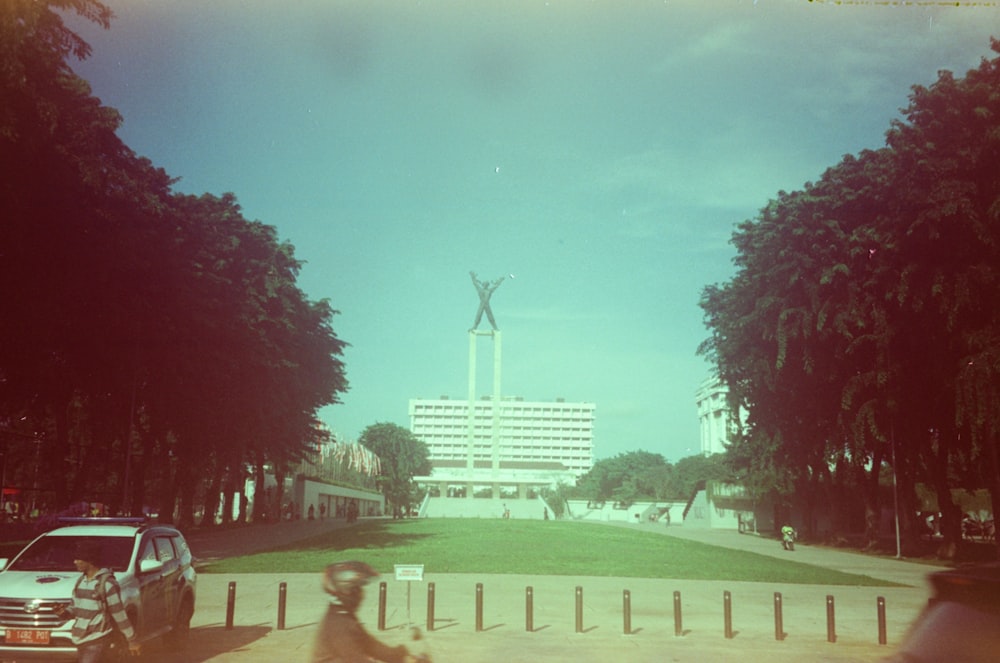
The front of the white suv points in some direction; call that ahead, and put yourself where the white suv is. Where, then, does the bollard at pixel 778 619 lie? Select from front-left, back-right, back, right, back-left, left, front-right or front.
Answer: back-left

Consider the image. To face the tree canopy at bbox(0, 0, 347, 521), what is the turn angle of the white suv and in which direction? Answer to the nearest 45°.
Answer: approximately 135° to its right

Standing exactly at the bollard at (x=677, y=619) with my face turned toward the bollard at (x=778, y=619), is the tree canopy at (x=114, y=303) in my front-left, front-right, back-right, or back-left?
back-left

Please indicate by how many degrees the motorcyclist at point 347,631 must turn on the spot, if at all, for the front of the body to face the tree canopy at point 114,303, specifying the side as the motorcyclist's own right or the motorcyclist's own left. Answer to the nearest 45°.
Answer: approximately 90° to the motorcyclist's own left

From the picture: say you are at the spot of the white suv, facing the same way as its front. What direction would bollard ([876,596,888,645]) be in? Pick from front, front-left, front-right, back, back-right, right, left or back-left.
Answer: back-left

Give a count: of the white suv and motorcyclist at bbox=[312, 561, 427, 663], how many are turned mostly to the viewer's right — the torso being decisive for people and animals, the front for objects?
1

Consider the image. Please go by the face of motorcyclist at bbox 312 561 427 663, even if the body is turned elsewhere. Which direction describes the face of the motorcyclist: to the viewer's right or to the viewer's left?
to the viewer's right

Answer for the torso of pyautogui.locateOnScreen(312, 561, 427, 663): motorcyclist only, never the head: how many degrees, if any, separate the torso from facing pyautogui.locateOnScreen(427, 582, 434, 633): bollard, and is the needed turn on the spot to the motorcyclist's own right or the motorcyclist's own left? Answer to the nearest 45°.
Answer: approximately 90° to the motorcyclist's own left

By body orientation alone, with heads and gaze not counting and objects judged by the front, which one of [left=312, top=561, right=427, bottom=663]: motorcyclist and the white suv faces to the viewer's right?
the motorcyclist

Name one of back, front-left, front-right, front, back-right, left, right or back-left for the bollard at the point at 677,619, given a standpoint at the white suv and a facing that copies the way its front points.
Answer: back-left

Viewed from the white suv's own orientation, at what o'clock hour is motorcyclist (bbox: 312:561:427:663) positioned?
The motorcyclist is roughly at 10 o'clock from the white suv.

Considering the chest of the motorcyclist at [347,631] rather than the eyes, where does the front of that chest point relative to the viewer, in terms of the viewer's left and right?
facing to the right of the viewer

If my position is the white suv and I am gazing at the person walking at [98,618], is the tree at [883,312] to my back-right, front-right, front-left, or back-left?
back-left

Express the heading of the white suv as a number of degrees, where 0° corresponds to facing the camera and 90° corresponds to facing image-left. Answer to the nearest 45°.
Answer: approximately 45°
